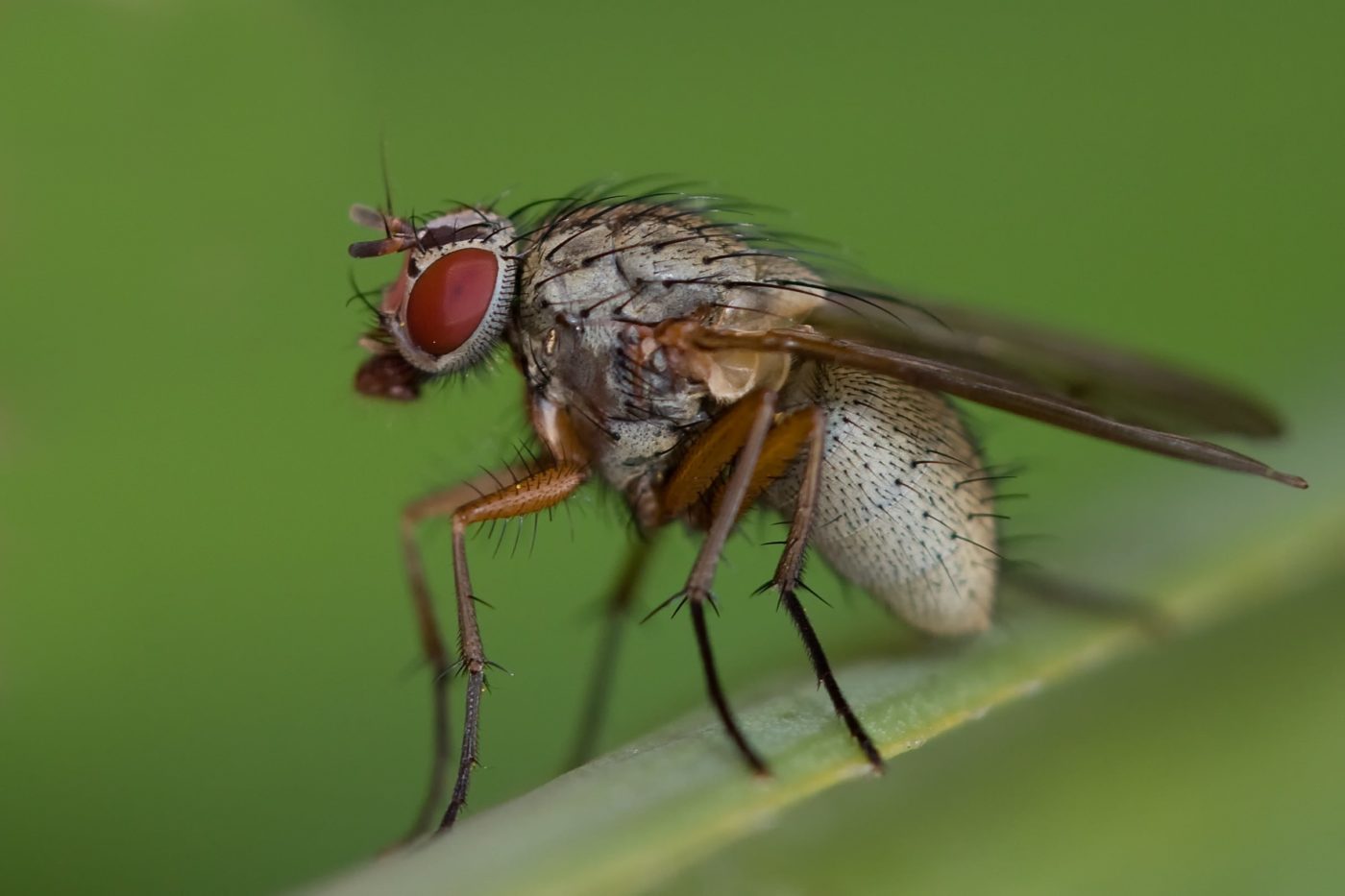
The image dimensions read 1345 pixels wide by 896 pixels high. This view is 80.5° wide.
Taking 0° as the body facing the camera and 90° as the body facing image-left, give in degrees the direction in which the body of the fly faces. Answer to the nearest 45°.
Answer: approximately 90°
